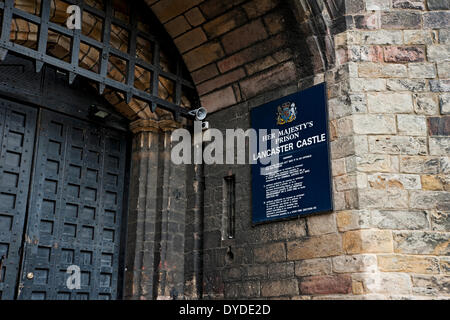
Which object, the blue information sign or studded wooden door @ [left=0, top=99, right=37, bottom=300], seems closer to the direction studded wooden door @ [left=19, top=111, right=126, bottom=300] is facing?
the blue information sign

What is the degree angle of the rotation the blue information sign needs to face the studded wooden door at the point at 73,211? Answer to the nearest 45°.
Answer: approximately 45° to its right

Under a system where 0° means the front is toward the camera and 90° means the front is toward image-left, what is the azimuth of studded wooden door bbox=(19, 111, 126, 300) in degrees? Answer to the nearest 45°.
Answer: approximately 315°

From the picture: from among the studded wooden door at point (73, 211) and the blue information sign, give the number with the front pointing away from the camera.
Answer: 0

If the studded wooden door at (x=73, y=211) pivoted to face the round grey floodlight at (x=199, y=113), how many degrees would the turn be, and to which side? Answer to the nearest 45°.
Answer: approximately 45° to its left

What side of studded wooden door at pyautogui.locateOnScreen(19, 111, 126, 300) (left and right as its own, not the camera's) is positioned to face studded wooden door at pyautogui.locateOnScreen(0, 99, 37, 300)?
right

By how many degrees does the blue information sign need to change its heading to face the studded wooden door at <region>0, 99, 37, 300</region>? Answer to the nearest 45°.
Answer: approximately 45° to its right

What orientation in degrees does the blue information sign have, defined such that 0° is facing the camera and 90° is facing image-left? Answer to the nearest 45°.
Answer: approximately 45°
